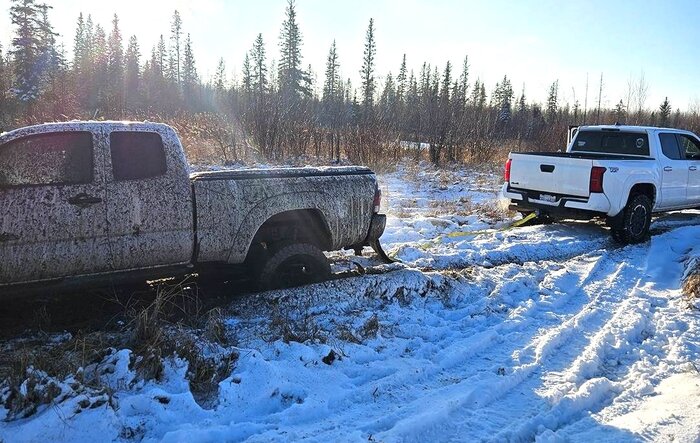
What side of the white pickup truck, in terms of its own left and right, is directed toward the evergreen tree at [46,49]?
left

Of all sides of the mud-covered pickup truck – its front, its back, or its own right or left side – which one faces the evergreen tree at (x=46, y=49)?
right

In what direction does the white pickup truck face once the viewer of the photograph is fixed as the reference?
facing away from the viewer and to the right of the viewer

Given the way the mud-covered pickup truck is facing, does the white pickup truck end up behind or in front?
behind

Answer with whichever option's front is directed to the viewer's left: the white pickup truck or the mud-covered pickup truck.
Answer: the mud-covered pickup truck

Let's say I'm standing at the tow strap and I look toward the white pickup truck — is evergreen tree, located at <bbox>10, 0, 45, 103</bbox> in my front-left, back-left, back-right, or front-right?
back-left

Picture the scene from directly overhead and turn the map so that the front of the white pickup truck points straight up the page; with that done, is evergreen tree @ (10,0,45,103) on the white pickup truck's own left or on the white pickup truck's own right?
on the white pickup truck's own left

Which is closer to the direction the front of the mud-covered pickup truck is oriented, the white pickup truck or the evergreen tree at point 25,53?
the evergreen tree

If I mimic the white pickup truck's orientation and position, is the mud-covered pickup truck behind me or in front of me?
behind

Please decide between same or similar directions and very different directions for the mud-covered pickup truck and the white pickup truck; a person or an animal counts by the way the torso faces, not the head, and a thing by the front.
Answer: very different directions

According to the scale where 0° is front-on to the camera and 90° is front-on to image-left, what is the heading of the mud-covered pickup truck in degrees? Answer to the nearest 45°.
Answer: approximately 90°

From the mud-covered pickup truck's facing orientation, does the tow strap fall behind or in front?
behind

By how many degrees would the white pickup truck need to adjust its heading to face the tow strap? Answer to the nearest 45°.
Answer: approximately 180°

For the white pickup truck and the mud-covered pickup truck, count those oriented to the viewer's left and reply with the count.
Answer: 1
